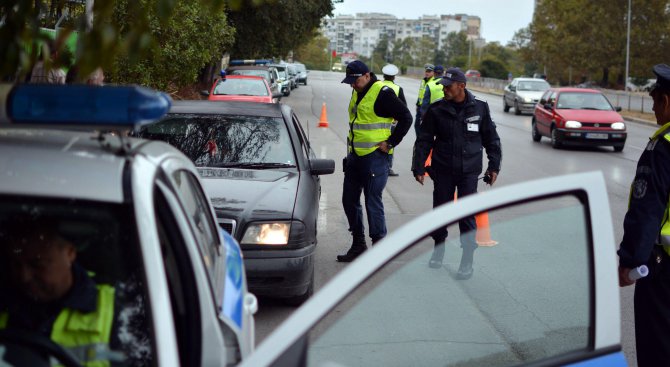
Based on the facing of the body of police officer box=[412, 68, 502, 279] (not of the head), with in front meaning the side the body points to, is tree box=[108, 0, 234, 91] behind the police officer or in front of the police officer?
behind

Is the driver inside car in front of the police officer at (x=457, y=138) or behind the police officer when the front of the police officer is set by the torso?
in front

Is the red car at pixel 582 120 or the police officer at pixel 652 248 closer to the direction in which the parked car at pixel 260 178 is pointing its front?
the police officer

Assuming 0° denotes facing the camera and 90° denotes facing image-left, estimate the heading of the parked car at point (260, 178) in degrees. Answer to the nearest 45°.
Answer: approximately 0°

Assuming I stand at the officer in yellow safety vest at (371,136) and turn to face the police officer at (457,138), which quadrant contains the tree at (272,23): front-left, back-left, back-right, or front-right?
back-left

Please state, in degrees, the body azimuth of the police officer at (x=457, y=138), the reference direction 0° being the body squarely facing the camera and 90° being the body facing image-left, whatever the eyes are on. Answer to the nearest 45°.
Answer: approximately 0°

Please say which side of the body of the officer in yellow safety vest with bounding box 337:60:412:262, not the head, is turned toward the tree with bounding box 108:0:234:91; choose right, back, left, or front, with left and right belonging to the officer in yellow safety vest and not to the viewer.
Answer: right

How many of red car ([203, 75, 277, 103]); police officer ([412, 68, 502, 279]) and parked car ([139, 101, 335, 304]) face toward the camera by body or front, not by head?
3

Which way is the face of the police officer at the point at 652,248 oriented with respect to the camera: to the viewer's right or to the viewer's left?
to the viewer's left

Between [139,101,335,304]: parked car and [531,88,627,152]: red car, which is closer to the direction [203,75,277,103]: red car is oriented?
the parked car

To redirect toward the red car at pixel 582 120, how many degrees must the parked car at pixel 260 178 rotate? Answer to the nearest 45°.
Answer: approximately 135° to its left

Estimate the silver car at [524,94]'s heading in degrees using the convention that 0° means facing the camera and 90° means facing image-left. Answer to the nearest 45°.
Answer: approximately 315°

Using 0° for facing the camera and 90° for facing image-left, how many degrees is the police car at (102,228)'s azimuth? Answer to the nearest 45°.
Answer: approximately 45°
